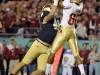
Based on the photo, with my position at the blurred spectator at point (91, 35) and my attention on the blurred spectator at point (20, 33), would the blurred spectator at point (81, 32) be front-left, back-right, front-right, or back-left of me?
front-right

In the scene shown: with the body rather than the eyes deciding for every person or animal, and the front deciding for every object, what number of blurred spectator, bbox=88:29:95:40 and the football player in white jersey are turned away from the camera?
0

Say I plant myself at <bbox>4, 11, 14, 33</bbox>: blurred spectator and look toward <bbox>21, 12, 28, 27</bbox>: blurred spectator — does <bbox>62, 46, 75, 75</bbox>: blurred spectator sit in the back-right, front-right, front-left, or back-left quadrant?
front-right

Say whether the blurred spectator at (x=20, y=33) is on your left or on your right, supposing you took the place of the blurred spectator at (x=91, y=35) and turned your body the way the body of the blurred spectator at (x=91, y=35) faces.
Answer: on your right

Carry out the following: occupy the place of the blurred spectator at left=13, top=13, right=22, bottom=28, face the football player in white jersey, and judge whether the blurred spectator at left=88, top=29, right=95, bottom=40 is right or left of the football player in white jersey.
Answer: left

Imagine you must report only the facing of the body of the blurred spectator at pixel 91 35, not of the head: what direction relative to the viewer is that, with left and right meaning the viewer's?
facing the viewer

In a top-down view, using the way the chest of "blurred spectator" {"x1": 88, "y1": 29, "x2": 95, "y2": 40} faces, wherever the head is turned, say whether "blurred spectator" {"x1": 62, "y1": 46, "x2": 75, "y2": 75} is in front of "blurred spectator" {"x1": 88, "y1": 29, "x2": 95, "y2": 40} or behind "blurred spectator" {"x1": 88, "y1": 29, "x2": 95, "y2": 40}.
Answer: in front

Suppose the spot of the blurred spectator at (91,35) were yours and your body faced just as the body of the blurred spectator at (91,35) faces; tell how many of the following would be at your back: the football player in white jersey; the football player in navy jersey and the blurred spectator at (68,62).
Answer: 0
